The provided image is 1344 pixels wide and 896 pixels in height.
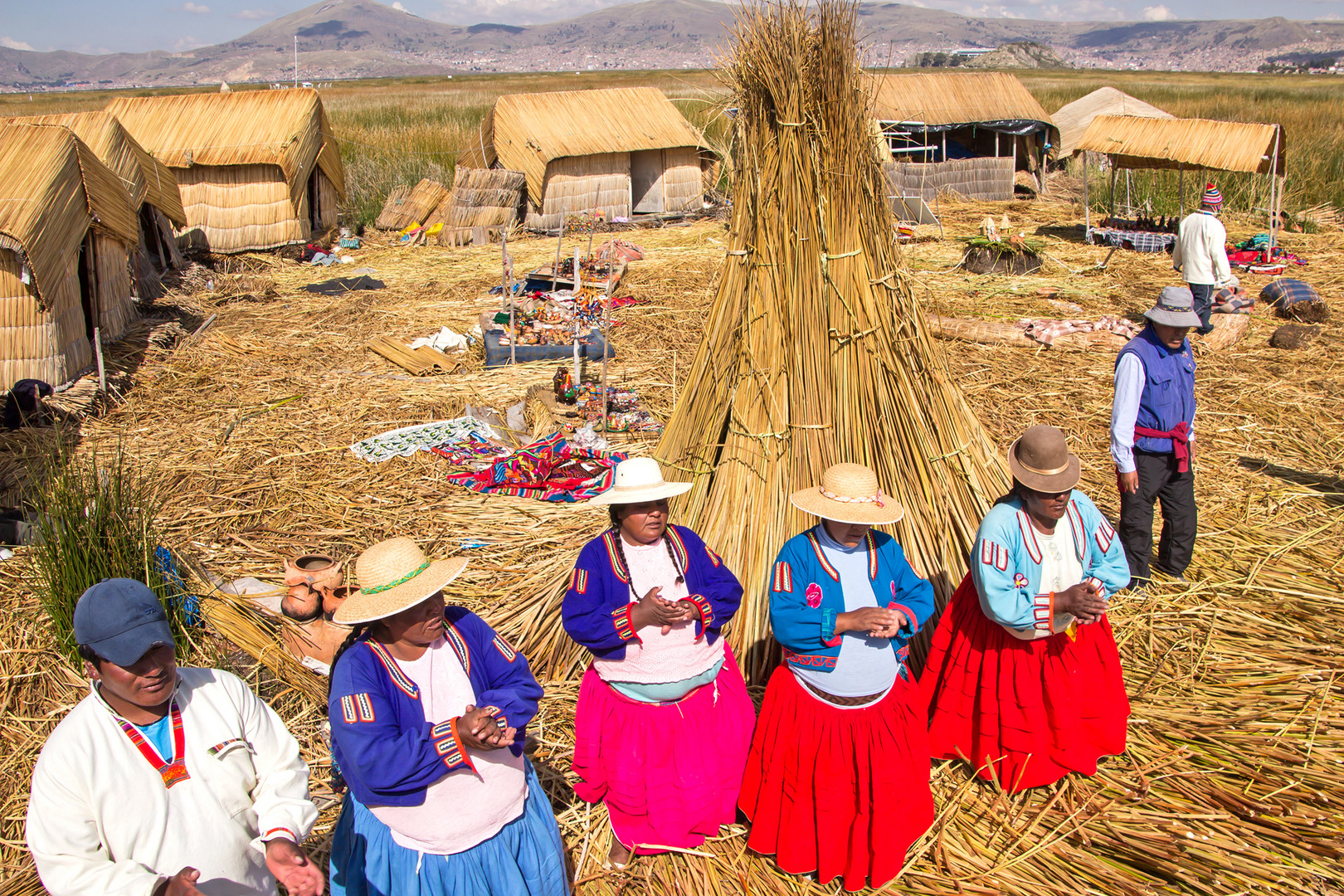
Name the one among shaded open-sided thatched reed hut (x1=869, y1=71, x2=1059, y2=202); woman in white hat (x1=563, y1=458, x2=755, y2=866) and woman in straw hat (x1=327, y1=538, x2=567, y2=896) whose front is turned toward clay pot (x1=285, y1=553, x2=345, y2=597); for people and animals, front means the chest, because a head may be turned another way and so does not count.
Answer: the shaded open-sided thatched reed hut

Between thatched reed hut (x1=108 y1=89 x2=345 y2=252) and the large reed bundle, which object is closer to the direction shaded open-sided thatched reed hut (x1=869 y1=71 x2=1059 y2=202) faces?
the large reed bundle

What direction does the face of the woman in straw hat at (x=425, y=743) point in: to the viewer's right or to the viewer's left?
to the viewer's right

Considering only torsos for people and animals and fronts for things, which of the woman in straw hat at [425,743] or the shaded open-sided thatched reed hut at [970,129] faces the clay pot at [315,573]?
the shaded open-sided thatched reed hut

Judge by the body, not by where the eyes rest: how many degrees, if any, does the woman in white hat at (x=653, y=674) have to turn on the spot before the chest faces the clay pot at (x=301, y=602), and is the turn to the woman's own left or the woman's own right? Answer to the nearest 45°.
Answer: approximately 135° to the woman's own right

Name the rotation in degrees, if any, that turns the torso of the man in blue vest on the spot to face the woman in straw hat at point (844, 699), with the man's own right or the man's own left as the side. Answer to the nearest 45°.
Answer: approximately 45° to the man's own right

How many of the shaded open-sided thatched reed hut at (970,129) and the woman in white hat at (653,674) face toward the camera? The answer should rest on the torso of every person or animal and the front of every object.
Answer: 2

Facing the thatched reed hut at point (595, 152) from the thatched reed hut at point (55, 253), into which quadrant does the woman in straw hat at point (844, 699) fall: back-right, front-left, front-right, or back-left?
back-right
